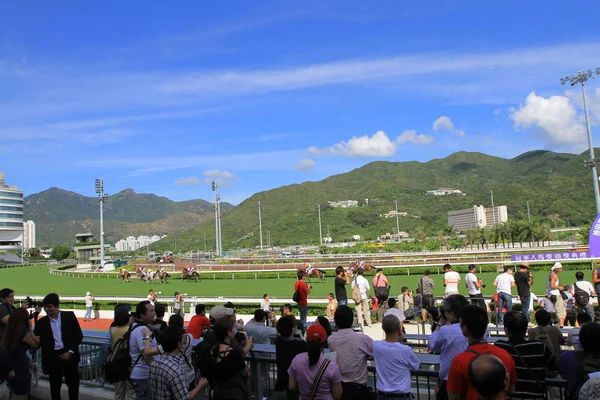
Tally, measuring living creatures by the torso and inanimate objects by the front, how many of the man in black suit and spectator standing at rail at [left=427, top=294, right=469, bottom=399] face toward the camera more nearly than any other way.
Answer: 1

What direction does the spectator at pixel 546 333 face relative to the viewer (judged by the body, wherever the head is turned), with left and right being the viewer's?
facing away from the viewer

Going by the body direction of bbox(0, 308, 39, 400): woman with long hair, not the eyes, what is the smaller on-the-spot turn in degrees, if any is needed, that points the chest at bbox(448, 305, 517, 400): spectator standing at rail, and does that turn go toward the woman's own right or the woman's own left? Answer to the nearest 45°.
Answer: approximately 90° to the woman's own right

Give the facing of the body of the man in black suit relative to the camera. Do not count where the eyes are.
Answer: toward the camera

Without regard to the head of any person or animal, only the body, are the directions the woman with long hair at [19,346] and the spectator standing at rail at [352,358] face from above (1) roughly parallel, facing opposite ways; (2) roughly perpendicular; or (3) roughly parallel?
roughly parallel

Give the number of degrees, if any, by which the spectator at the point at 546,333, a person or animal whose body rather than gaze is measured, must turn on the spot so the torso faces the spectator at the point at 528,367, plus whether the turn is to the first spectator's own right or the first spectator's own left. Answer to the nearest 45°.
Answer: approximately 180°

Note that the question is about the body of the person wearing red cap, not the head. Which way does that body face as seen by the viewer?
away from the camera

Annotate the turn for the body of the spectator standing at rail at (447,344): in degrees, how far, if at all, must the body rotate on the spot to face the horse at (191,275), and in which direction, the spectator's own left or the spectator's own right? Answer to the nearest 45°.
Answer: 0° — they already face it

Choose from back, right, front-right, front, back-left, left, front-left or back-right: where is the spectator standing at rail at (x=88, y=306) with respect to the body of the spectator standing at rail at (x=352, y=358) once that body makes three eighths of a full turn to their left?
right

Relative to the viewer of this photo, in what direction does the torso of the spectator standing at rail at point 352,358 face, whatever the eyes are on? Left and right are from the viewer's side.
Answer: facing away from the viewer

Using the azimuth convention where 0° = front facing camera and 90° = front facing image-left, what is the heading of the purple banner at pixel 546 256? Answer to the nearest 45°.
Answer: approximately 0°

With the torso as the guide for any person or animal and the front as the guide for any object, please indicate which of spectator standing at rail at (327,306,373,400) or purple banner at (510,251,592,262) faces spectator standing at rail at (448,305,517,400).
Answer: the purple banner

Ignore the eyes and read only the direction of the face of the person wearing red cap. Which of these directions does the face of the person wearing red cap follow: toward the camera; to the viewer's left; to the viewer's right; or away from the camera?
away from the camera

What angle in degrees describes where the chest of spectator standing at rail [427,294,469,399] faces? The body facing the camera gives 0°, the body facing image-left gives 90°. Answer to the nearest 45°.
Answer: approximately 135°

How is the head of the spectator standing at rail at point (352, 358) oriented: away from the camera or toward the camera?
away from the camera

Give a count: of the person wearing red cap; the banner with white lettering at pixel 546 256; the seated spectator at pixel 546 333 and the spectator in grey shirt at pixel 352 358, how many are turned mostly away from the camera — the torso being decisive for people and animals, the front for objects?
3

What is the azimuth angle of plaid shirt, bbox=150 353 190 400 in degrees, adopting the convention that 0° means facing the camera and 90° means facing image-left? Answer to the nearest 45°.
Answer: approximately 225°
